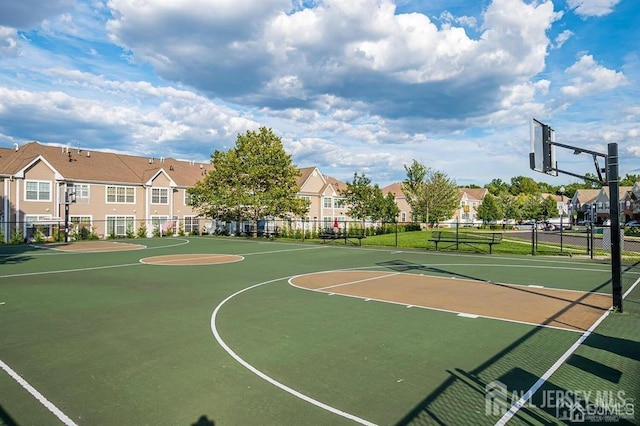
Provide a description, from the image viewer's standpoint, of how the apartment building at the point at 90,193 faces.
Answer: facing the viewer and to the right of the viewer

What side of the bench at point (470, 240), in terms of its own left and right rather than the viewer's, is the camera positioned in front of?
front

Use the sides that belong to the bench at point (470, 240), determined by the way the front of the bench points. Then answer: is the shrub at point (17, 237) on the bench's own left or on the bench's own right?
on the bench's own right

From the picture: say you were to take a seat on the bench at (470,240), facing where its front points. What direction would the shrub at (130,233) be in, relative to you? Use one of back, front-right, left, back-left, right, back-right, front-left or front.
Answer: right

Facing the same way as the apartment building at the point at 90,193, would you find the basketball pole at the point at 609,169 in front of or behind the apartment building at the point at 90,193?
in front

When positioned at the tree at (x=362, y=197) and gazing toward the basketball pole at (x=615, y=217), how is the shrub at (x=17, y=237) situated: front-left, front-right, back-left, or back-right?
front-right

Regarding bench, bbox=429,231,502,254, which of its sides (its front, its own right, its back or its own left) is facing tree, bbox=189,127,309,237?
right

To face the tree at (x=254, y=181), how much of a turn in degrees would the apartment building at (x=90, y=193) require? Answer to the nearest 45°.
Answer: approximately 45° to its left

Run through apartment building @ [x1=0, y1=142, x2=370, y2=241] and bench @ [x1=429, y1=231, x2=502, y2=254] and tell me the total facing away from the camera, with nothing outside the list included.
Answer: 0

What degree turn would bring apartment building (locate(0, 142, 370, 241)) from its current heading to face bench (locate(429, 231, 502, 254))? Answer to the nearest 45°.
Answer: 0° — it already faces it

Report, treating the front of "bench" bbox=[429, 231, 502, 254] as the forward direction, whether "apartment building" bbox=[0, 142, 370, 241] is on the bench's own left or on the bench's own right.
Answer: on the bench's own right
